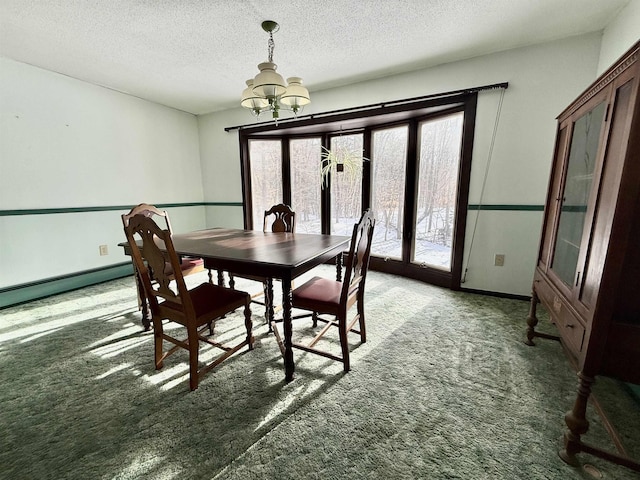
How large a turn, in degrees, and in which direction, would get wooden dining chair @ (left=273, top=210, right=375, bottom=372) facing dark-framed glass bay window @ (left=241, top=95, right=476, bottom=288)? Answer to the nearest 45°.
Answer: approximately 45° to its right

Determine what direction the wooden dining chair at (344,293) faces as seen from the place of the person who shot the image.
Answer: facing away from the viewer and to the left of the viewer

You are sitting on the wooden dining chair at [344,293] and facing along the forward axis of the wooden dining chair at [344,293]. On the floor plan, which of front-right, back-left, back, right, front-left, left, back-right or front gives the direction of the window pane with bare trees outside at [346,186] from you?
front-right
